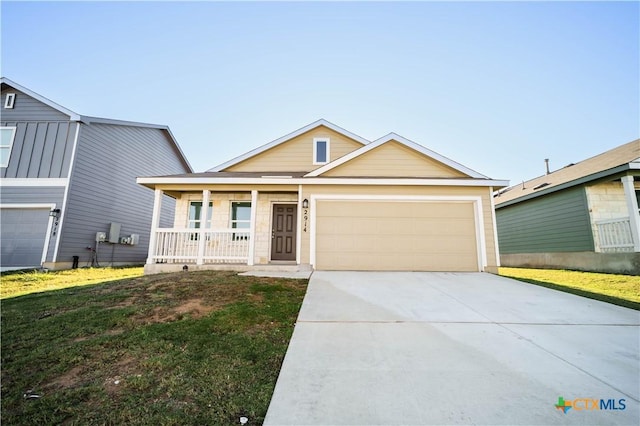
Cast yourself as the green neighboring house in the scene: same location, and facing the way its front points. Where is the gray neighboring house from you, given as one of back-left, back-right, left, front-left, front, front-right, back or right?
right

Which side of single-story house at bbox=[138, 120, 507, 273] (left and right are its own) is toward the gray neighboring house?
right

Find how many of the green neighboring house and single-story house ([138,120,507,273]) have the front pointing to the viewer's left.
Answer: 0

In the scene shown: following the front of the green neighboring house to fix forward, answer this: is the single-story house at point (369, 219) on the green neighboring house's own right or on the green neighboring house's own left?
on the green neighboring house's own right

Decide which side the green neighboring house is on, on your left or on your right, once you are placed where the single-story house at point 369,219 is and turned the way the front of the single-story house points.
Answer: on your left

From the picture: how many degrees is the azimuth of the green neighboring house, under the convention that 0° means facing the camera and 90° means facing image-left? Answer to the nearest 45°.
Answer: approximately 315°
